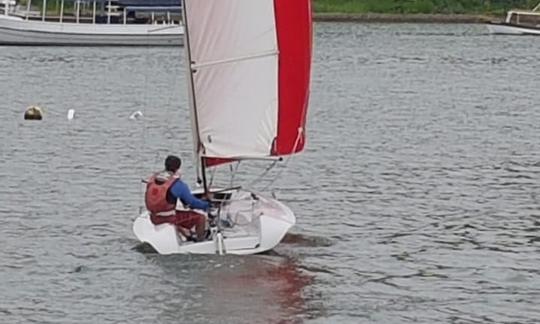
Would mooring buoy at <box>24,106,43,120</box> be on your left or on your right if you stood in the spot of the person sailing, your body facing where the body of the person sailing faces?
on your left

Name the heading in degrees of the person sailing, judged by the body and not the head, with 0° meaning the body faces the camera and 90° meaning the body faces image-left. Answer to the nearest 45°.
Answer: approximately 225°
